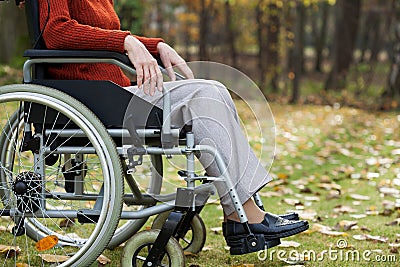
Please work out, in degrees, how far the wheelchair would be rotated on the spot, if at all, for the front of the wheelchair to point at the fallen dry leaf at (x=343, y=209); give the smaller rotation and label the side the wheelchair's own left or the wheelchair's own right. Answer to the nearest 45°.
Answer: approximately 45° to the wheelchair's own left

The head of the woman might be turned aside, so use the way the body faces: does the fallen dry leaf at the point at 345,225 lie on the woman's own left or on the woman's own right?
on the woman's own left

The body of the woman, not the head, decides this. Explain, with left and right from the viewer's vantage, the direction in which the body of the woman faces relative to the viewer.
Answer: facing to the right of the viewer

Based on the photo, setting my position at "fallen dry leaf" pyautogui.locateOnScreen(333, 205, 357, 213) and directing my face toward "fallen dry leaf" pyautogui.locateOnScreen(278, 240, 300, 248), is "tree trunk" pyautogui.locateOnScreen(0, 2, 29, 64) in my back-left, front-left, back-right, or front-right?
back-right

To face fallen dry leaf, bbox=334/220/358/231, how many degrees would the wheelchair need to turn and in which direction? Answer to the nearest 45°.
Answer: approximately 45° to its left

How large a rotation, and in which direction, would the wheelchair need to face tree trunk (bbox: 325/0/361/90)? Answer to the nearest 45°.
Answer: approximately 90° to its left

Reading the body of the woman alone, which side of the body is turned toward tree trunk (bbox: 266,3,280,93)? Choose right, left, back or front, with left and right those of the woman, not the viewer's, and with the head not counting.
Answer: left

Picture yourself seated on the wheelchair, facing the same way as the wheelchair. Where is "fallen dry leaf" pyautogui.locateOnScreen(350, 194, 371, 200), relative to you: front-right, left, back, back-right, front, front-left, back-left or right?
front-left

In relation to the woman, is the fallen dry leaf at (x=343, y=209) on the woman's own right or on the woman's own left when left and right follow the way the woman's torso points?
on the woman's own left

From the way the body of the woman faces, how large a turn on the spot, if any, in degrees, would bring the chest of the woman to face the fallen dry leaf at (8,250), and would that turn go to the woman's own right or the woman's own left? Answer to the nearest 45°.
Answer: approximately 180°

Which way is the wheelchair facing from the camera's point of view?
to the viewer's right

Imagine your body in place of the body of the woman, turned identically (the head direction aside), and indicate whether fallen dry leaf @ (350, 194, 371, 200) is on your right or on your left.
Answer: on your left
